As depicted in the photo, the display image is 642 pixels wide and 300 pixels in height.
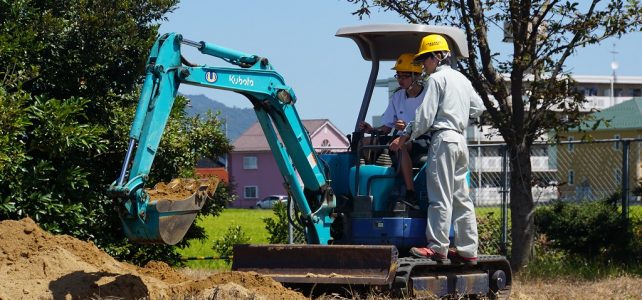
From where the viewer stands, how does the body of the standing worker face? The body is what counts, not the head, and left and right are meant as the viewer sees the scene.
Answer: facing away from the viewer and to the left of the viewer

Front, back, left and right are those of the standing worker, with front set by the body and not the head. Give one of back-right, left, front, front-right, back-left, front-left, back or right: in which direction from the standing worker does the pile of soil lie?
front-left

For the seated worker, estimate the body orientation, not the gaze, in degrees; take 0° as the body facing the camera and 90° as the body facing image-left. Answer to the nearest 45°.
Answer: approximately 45°

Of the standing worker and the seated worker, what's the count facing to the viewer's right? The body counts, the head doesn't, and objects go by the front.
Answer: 0

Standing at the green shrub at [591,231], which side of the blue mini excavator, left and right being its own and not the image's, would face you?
back

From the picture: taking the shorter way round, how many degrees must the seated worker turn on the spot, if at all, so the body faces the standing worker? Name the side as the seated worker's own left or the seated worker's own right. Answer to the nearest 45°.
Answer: approximately 90° to the seated worker's own left

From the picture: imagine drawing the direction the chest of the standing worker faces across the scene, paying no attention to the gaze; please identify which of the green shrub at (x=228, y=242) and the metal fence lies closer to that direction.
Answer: the green shrub

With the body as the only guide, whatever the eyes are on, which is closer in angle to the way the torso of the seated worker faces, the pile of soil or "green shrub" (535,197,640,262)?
the pile of soil

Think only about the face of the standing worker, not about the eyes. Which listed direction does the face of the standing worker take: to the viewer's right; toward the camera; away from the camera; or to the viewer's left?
to the viewer's left

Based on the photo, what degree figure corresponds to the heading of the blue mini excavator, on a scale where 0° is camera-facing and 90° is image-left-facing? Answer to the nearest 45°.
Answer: approximately 45°

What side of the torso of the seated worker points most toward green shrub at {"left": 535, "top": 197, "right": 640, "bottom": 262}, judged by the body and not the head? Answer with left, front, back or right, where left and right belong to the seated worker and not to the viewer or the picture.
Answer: back
